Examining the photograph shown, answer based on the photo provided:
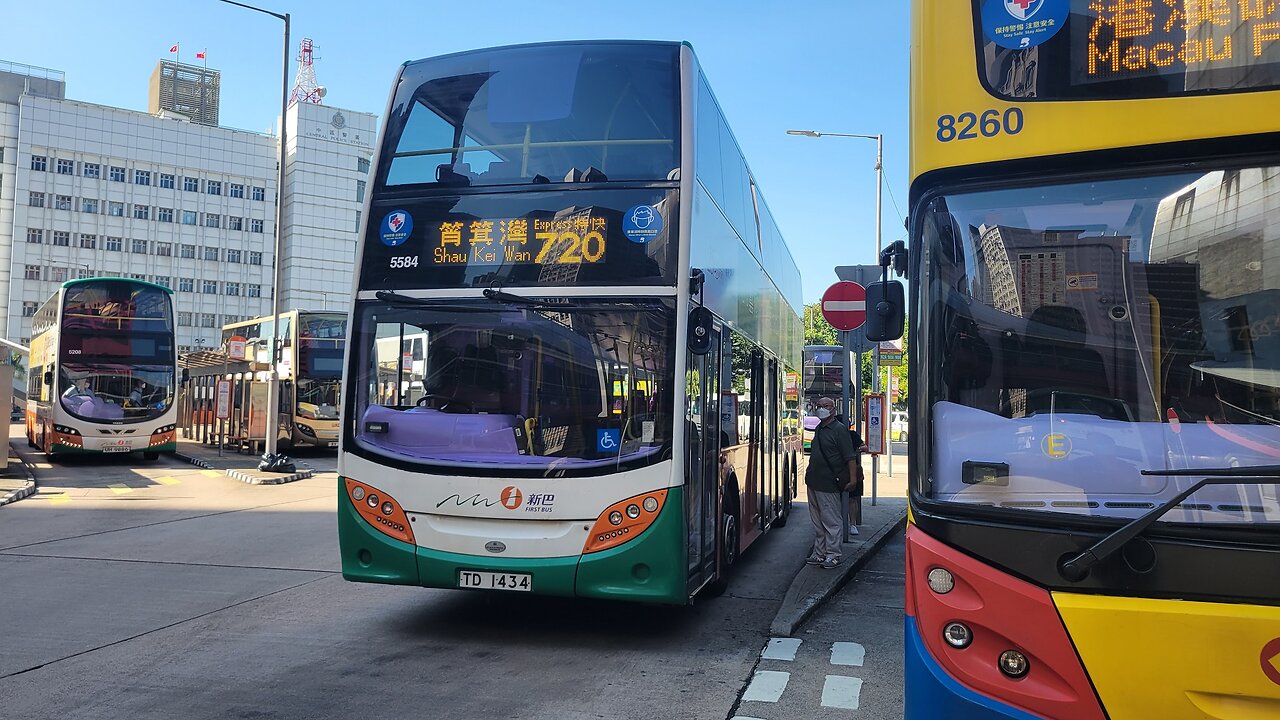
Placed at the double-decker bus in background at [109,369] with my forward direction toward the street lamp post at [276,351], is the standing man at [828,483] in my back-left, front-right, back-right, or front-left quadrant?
front-right

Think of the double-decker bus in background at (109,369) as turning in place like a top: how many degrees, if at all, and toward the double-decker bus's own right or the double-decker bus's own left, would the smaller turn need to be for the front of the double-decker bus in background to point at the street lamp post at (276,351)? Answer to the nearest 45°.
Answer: approximately 45° to the double-decker bus's own left

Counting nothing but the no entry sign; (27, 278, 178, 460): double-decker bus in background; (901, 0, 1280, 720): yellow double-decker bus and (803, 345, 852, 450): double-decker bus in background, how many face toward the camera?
4

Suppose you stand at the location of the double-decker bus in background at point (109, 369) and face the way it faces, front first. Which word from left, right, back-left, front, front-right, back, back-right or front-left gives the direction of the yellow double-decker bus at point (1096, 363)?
front

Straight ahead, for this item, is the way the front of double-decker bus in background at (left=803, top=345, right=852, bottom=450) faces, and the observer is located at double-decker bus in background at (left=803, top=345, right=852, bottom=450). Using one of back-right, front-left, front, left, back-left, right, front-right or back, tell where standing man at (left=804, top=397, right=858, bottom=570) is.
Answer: front

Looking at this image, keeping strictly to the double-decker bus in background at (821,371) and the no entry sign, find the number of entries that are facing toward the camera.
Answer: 2

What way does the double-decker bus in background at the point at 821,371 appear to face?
toward the camera

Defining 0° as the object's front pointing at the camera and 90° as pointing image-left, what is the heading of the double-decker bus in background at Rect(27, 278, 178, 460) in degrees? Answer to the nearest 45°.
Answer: approximately 0°

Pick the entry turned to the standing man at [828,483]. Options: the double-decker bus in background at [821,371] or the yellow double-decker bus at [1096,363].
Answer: the double-decker bus in background

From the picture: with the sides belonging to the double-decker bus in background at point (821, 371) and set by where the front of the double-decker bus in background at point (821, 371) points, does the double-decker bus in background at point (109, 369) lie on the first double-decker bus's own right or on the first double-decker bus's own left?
on the first double-decker bus's own right
